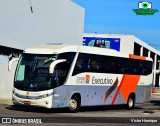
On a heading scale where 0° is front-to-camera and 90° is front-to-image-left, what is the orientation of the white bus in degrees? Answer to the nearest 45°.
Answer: approximately 45°
